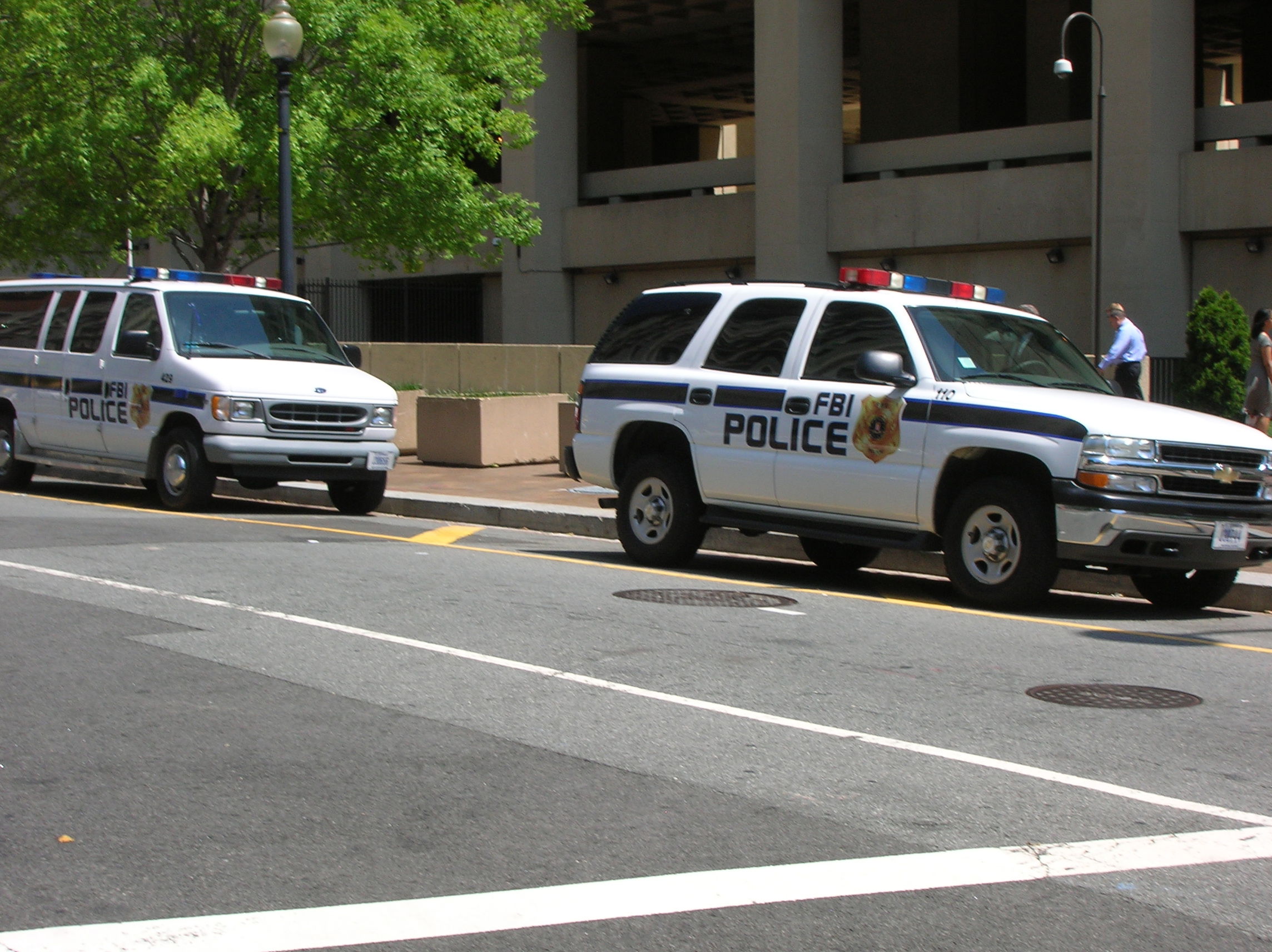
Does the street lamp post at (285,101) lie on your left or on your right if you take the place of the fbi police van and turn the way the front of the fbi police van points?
on your left

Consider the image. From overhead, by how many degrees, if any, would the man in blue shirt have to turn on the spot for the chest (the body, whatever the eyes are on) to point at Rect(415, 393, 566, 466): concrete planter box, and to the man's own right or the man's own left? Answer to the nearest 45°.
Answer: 0° — they already face it

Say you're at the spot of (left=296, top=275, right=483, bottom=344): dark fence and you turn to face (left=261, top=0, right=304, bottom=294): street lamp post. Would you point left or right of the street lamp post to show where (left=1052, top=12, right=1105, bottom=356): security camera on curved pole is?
left

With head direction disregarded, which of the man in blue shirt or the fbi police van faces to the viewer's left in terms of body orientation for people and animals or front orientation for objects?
the man in blue shirt

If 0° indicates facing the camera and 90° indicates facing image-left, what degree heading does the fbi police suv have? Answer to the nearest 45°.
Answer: approximately 315°

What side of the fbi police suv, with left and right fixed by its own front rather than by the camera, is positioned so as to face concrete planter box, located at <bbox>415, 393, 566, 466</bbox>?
back

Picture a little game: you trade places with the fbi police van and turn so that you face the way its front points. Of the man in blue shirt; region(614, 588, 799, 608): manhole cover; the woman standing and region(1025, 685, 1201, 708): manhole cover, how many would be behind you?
0

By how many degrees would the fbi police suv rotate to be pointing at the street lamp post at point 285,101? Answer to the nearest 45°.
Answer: approximately 180°

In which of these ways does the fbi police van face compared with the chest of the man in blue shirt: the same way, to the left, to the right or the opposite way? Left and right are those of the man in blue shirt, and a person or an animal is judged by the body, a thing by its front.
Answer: the opposite way

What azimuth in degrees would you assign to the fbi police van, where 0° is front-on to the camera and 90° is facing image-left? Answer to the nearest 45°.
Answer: approximately 315°

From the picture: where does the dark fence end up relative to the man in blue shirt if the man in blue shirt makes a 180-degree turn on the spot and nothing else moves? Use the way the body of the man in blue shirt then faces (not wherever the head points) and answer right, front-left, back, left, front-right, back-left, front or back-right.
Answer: back-left

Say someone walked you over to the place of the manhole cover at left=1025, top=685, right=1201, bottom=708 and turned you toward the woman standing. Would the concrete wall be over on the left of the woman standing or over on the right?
left

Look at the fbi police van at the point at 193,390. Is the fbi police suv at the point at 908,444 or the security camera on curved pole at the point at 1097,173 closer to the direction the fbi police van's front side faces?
the fbi police suv

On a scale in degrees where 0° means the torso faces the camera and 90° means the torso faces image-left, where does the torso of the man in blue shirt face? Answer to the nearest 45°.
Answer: approximately 90°

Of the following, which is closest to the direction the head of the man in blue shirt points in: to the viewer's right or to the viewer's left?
to the viewer's left

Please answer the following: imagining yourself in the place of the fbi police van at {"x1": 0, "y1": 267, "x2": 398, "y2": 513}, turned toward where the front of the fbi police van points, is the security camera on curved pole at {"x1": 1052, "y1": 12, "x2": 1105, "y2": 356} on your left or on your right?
on your left

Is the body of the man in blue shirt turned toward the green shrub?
no

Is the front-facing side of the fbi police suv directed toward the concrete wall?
no
